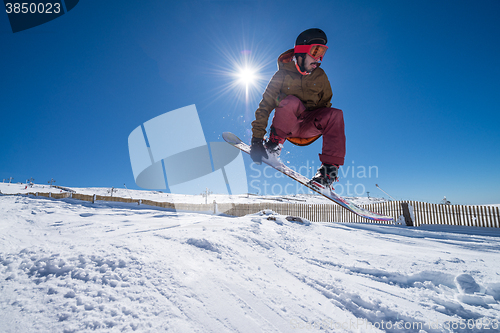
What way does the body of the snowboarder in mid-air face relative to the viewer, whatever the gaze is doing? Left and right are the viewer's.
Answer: facing the viewer and to the right of the viewer

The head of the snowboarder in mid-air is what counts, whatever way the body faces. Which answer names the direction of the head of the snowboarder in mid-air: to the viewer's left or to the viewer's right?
to the viewer's right
